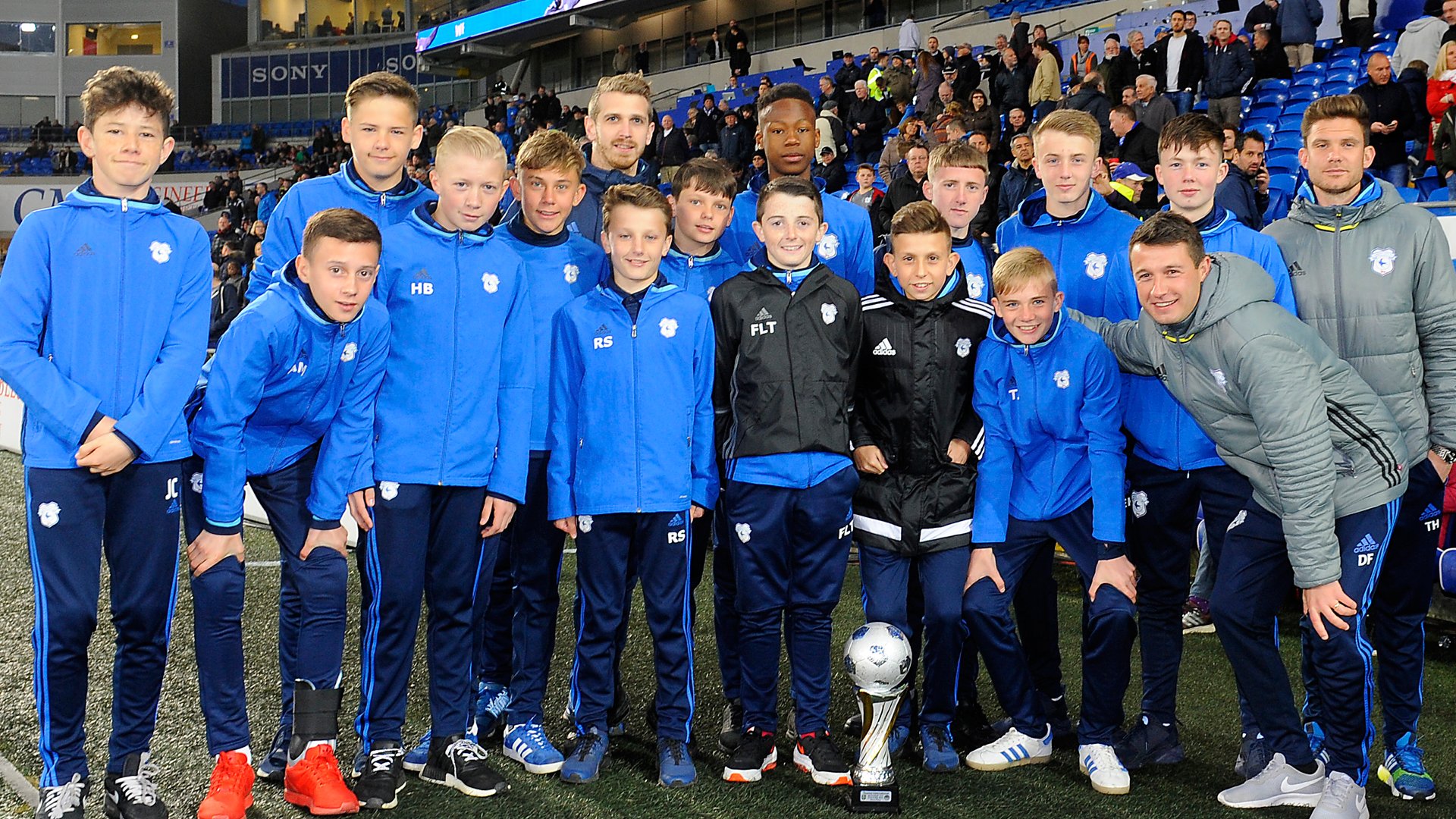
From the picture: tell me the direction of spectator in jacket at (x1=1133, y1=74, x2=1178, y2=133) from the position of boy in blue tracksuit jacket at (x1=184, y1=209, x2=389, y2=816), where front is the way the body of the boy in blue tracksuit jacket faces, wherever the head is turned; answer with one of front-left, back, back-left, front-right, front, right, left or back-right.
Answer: left

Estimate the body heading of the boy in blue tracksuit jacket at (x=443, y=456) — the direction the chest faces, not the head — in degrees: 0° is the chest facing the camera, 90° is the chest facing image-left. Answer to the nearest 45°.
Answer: approximately 0°

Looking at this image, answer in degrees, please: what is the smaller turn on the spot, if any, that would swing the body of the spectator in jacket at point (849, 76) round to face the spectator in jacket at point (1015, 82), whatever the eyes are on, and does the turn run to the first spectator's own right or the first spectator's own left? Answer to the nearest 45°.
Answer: approximately 45° to the first spectator's own left

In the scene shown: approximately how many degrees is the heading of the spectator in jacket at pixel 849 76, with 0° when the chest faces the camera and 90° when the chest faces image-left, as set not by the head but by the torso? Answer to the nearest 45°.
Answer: approximately 0°

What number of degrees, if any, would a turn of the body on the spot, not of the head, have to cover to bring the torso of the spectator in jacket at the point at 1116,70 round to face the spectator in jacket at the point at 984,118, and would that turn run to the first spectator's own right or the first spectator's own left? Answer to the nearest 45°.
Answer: approximately 45° to the first spectator's own right

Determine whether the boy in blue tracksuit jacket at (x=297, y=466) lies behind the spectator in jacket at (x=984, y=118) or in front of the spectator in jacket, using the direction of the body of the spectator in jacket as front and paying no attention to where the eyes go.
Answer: in front

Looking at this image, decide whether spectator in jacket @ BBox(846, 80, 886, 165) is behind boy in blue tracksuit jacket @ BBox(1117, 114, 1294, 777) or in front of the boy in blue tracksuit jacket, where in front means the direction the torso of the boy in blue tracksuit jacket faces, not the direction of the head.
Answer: behind

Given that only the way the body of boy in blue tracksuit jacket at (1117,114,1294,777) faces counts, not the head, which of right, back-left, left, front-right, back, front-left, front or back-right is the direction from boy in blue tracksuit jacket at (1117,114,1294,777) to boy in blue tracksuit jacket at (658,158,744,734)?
right

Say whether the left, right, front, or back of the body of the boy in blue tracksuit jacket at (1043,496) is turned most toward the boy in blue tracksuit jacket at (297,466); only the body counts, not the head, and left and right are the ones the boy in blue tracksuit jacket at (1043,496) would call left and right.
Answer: right
